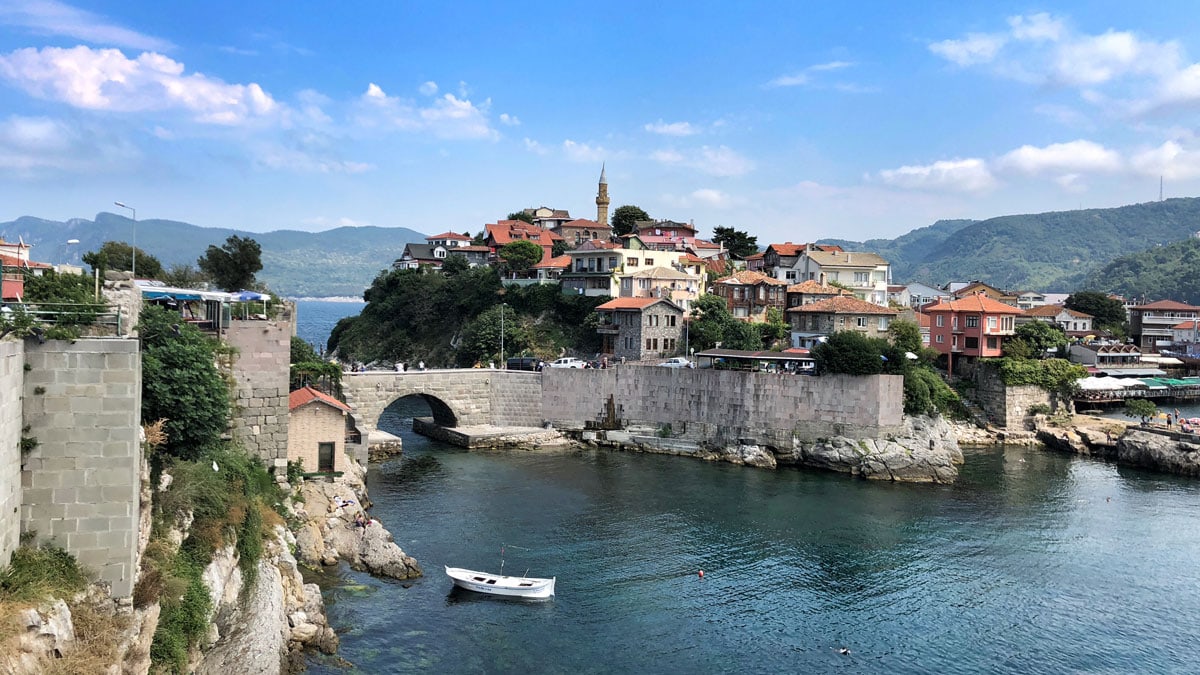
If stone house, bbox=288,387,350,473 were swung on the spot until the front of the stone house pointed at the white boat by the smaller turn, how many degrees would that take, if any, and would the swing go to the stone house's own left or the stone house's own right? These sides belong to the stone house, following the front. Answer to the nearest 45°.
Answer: approximately 45° to the stone house's own left

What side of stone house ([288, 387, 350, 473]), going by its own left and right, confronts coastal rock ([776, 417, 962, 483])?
left

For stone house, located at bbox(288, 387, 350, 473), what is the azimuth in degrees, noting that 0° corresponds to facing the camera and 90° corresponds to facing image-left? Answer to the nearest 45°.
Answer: approximately 0°

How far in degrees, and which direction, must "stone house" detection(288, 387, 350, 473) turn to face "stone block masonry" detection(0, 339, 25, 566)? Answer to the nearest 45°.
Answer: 0° — it already faces it
